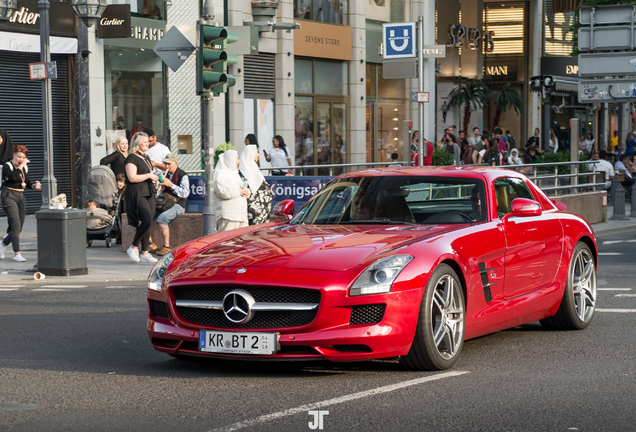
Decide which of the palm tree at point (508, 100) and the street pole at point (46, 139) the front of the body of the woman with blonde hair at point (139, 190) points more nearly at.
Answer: the palm tree

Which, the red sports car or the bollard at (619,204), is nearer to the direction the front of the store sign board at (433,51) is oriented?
the red sports car

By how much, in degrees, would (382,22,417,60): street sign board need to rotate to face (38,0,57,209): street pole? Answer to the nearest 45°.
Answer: approximately 45° to its right

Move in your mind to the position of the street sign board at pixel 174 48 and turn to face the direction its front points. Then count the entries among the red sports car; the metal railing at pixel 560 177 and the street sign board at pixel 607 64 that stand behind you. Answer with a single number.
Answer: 1
